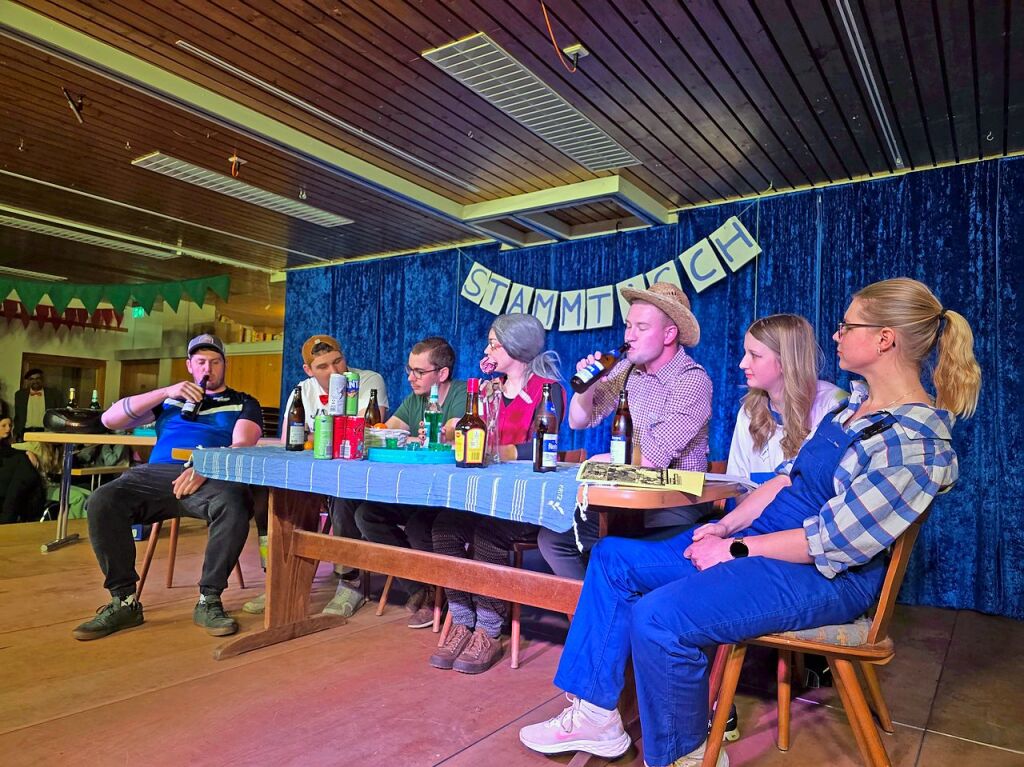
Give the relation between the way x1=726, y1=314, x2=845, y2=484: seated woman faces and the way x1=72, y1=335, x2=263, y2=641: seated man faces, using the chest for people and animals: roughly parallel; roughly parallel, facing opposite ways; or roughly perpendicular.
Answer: roughly perpendicular

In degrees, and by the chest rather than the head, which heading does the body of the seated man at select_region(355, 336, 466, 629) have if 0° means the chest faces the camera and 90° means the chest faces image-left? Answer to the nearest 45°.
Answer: approximately 45°

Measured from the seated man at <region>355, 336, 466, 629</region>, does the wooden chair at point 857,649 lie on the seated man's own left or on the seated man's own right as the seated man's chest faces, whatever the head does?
on the seated man's own left

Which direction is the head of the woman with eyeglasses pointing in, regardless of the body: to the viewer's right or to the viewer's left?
to the viewer's left

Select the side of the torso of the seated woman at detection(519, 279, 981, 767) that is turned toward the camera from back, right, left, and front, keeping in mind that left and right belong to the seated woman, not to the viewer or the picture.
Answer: left

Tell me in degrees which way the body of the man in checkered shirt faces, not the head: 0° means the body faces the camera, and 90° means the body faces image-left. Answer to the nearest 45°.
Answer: approximately 45°

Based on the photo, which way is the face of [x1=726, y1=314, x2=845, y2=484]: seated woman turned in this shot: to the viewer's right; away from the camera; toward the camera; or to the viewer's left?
to the viewer's left

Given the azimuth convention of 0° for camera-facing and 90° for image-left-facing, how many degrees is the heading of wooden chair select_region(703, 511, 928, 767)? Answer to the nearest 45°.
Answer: approximately 90°

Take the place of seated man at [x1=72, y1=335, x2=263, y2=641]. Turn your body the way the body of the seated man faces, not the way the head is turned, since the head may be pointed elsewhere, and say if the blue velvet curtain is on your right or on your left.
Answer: on your left

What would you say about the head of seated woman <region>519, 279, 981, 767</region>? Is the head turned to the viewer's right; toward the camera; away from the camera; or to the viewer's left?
to the viewer's left

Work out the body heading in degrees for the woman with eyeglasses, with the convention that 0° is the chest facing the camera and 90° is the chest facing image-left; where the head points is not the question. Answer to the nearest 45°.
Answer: approximately 45°
